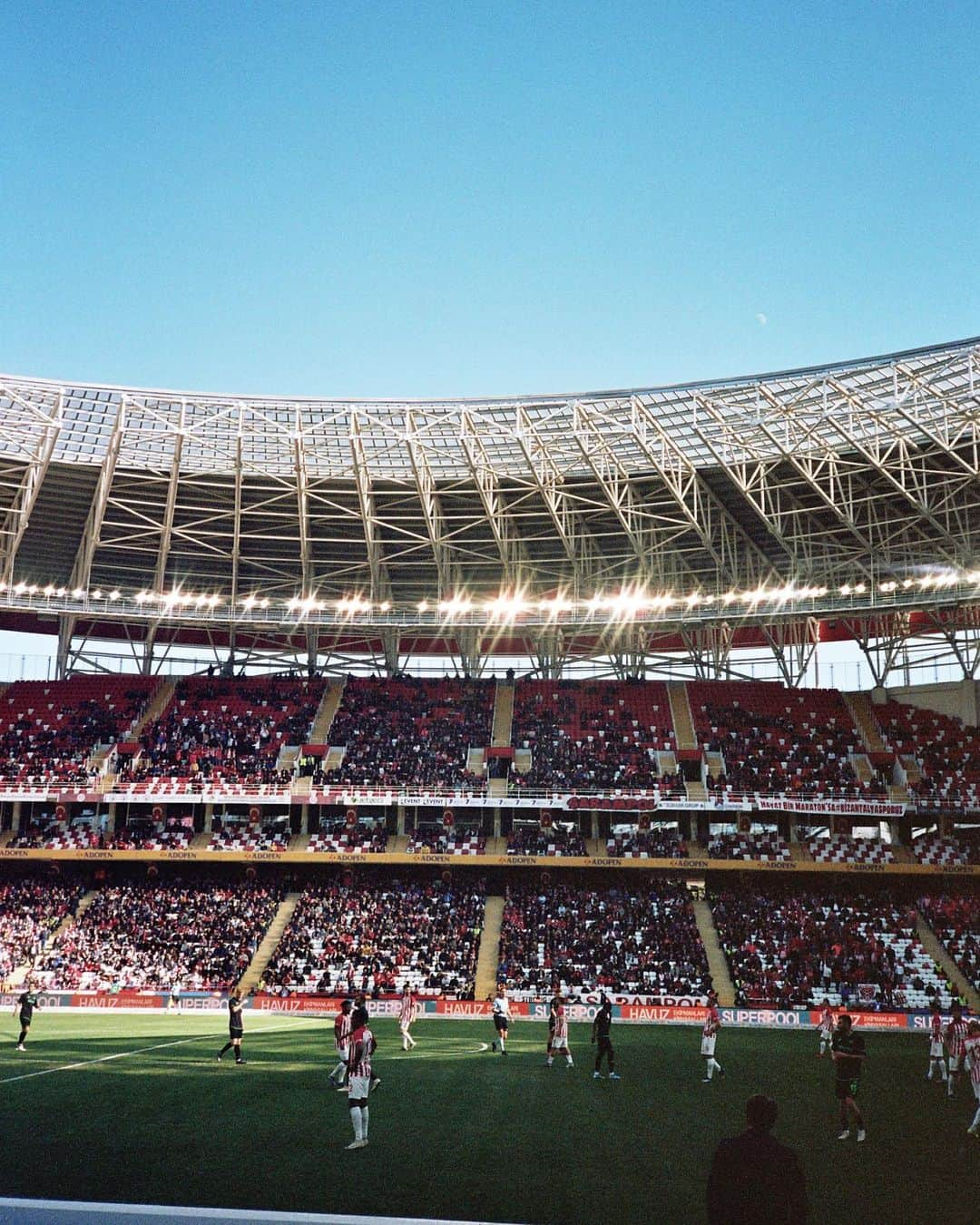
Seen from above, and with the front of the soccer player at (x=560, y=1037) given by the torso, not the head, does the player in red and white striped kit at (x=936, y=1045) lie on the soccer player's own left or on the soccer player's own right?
on the soccer player's own left

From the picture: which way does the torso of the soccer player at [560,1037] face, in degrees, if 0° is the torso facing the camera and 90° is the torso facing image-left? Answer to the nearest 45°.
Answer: approximately 0°

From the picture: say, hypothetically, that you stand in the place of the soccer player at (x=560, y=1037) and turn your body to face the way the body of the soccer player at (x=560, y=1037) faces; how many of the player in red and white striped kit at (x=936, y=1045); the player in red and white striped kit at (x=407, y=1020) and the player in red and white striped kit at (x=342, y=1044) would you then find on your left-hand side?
1

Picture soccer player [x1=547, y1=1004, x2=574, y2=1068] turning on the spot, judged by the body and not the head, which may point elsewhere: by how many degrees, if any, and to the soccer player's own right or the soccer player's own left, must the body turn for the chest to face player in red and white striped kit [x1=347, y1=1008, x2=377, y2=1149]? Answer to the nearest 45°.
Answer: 0° — they already face them

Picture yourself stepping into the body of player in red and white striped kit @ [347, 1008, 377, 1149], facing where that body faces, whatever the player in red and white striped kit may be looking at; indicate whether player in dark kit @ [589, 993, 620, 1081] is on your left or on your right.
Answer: on your right

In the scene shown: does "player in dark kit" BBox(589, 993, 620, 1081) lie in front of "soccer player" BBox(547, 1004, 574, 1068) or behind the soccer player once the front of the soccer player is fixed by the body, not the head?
in front
